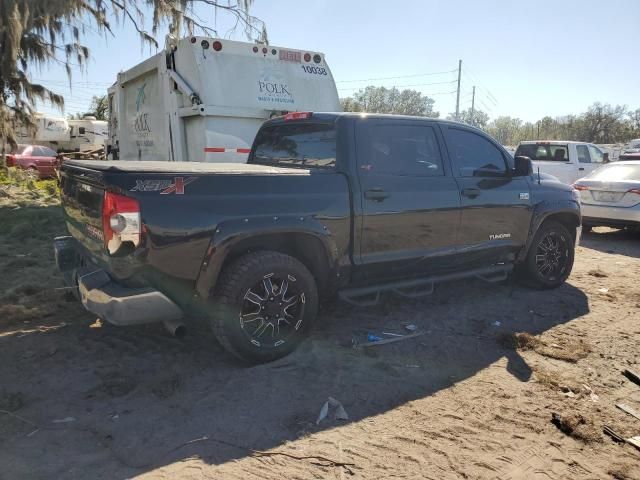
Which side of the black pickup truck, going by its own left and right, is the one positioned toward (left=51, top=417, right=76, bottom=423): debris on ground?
back

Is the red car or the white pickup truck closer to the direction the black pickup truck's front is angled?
the white pickup truck

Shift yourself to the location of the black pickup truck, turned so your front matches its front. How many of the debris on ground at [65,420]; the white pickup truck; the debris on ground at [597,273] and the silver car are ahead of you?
3

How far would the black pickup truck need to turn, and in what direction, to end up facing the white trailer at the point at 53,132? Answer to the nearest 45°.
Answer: approximately 90° to its left

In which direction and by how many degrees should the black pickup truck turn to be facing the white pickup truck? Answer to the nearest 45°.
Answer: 0° — it already faces it

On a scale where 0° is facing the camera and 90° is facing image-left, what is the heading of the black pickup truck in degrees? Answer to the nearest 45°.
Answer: approximately 225°

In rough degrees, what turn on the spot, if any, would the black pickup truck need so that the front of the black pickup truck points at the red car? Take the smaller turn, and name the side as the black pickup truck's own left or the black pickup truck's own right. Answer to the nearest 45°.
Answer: approximately 90° to the black pickup truck's own left

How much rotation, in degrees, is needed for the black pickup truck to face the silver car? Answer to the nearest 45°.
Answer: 0° — it already faces it

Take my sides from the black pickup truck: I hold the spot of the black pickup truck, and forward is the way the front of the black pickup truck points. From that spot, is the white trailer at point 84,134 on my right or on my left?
on my left

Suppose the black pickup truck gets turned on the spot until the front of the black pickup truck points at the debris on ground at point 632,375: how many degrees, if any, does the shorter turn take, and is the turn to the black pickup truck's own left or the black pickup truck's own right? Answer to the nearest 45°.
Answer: approximately 45° to the black pickup truck's own right
